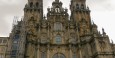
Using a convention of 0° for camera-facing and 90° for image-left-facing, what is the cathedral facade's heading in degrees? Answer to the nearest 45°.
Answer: approximately 0°
